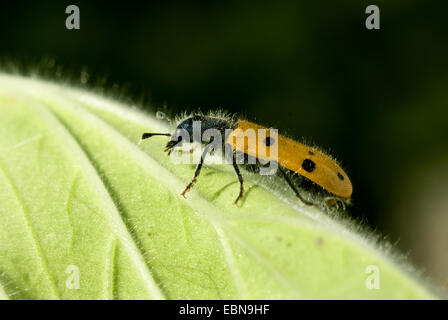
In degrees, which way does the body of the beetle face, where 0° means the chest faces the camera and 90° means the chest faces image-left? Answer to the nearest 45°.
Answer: approximately 90°
